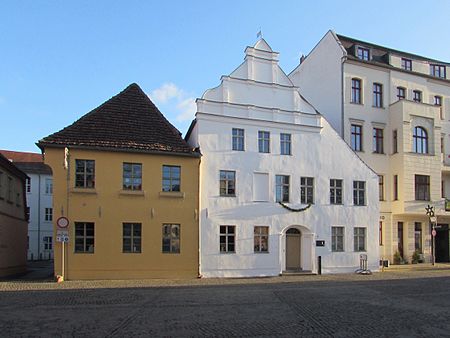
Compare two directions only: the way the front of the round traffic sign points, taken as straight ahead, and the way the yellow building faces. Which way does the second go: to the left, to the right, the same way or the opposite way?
the same way

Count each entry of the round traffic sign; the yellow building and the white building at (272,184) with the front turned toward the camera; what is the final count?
3

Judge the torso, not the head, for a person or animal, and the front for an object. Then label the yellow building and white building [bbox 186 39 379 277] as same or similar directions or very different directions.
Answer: same or similar directions

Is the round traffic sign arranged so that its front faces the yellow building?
no

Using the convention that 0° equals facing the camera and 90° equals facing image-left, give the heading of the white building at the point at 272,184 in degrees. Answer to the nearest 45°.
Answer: approximately 0°

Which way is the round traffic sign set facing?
toward the camera

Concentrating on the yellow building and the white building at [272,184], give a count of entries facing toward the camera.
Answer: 2

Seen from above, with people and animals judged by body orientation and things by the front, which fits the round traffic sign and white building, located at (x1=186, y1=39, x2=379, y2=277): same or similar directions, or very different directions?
same or similar directions

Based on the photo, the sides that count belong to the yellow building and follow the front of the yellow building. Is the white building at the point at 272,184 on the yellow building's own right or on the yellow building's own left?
on the yellow building's own left

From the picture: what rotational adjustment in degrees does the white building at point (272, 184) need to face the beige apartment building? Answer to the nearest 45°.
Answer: approximately 135° to its left

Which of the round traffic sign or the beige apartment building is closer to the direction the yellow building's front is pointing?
the round traffic sign

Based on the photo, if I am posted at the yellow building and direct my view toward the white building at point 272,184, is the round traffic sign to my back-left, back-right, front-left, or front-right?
back-right
